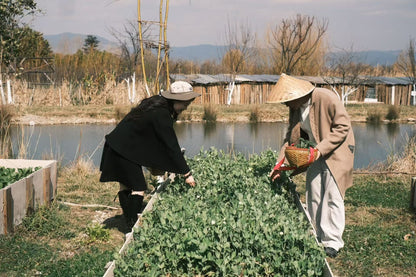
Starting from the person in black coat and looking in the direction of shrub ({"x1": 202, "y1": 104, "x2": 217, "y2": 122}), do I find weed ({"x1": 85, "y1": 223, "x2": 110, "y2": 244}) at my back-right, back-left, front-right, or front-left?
back-left

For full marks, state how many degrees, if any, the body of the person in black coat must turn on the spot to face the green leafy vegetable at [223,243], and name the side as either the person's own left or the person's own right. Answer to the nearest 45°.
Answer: approximately 90° to the person's own right

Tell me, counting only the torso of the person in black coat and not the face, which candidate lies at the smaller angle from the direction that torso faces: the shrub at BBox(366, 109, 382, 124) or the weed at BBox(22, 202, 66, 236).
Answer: the shrub

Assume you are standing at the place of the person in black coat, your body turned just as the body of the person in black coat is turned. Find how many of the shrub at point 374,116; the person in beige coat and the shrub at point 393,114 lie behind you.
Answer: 0

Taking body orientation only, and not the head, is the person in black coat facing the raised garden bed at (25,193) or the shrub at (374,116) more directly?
the shrub

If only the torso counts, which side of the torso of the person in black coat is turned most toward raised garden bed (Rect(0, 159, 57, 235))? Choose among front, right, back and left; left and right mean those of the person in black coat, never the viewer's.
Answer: back

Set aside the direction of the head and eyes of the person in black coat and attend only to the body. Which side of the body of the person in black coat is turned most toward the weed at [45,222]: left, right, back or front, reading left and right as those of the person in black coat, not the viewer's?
back

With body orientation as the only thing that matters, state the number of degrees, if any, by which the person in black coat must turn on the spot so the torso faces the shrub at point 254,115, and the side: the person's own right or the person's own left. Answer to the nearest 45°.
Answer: approximately 90° to the person's own left

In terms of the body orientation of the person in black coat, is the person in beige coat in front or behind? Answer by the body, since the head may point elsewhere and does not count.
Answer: in front

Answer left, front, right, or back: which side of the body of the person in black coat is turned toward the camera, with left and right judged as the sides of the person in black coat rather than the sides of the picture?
right

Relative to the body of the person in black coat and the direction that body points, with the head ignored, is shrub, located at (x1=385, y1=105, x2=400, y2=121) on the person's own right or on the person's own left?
on the person's own left

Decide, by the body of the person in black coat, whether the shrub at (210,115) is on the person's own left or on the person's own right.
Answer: on the person's own left

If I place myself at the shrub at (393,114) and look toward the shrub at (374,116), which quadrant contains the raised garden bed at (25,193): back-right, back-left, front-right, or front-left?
front-left

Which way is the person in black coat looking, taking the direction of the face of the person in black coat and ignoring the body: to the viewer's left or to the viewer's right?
to the viewer's right
